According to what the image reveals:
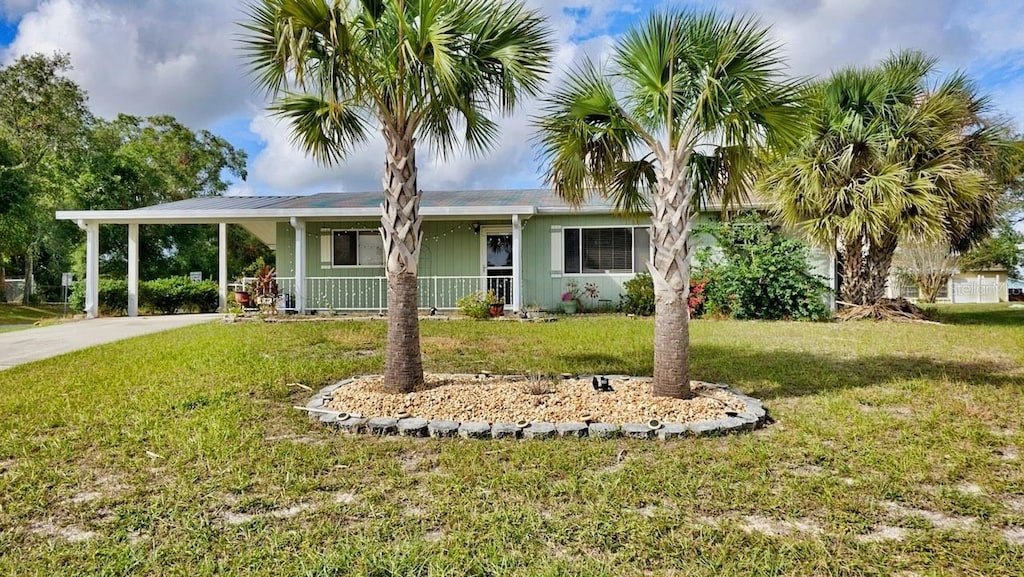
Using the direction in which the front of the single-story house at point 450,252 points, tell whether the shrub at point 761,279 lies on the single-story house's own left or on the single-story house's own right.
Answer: on the single-story house's own left

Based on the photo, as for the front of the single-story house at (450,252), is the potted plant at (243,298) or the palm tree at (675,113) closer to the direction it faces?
the palm tree

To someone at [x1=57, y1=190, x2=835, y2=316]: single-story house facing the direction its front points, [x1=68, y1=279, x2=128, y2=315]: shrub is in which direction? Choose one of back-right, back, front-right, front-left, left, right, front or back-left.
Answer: right

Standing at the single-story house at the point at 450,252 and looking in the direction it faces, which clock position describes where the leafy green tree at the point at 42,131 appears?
The leafy green tree is roughly at 4 o'clock from the single-story house.

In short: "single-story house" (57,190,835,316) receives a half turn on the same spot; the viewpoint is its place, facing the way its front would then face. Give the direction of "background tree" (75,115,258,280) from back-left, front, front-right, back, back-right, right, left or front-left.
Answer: front-left

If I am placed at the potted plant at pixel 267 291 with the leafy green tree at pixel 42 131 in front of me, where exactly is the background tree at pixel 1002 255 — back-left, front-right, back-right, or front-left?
back-right

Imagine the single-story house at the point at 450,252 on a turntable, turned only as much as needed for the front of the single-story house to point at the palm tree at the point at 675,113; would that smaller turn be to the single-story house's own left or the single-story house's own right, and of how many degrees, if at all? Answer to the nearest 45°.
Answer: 0° — it already faces it

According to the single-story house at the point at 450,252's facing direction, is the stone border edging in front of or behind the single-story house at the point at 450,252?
in front

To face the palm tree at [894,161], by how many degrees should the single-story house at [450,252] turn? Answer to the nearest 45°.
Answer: approximately 45° to its left

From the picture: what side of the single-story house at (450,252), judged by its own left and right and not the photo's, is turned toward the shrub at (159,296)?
right

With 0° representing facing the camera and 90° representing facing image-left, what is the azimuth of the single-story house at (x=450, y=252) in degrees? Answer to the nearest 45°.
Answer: approximately 0°
